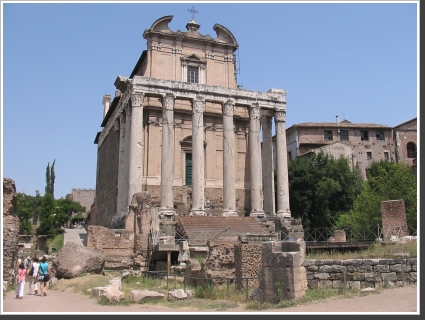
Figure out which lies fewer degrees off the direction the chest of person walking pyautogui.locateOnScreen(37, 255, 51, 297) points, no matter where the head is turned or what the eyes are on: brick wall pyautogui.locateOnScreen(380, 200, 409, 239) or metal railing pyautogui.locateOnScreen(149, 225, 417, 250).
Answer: the metal railing
